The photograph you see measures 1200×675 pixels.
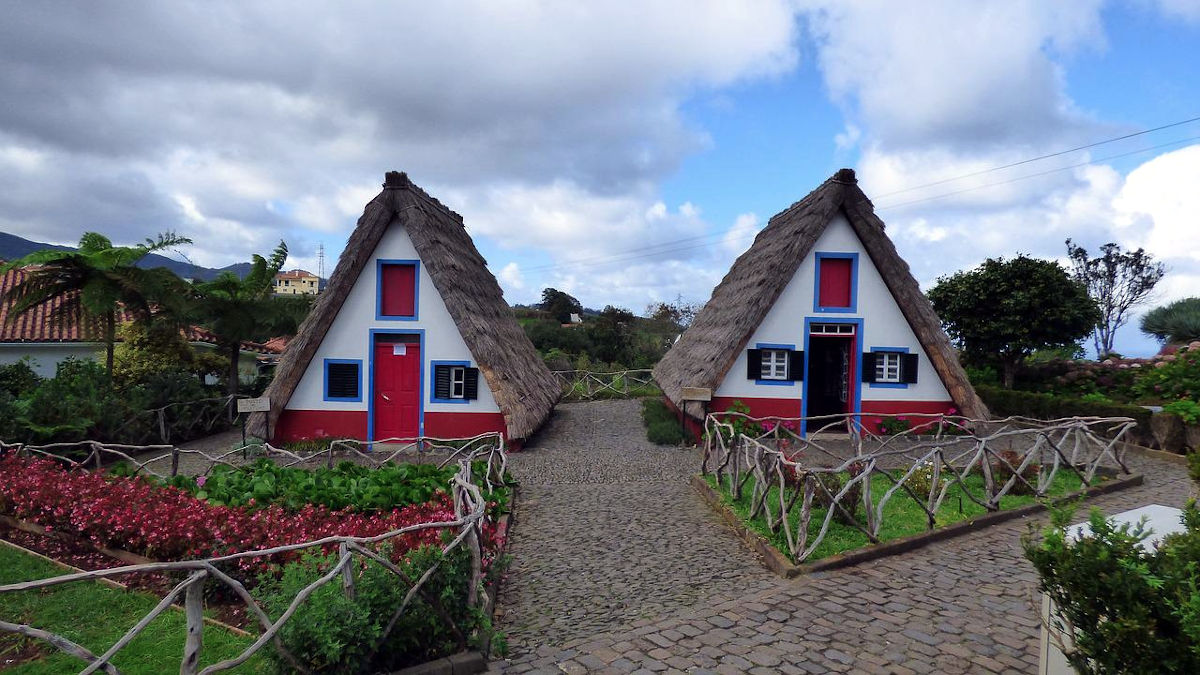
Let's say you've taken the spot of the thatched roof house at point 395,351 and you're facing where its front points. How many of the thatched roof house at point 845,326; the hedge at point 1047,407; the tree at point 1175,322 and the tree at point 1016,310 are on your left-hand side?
4

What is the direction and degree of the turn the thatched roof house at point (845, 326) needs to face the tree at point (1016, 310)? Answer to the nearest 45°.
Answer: approximately 135° to its left

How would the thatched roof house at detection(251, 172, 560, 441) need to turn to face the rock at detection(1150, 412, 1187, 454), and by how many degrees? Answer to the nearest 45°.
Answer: approximately 90° to its left

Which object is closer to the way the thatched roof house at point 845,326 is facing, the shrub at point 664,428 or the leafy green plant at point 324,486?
the leafy green plant

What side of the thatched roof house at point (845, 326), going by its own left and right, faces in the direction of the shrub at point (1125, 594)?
front

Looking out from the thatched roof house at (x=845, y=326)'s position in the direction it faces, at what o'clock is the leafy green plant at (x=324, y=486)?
The leafy green plant is roughly at 1 o'clock from the thatched roof house.

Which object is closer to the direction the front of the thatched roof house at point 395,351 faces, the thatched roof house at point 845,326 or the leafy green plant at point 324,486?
the leafy green plant

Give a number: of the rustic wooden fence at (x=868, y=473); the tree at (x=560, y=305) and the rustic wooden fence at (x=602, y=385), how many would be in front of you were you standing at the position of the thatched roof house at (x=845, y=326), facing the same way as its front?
1

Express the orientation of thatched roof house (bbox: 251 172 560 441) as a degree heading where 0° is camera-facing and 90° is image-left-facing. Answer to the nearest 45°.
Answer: approximately 0°

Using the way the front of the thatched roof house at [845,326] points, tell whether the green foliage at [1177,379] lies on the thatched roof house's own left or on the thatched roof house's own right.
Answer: on the thatched roof house's own left

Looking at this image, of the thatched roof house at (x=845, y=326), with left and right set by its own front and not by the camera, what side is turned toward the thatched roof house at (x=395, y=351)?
right

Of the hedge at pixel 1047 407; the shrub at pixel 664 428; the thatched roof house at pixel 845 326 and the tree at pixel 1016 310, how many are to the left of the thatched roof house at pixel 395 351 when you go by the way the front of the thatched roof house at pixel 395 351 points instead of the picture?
4
